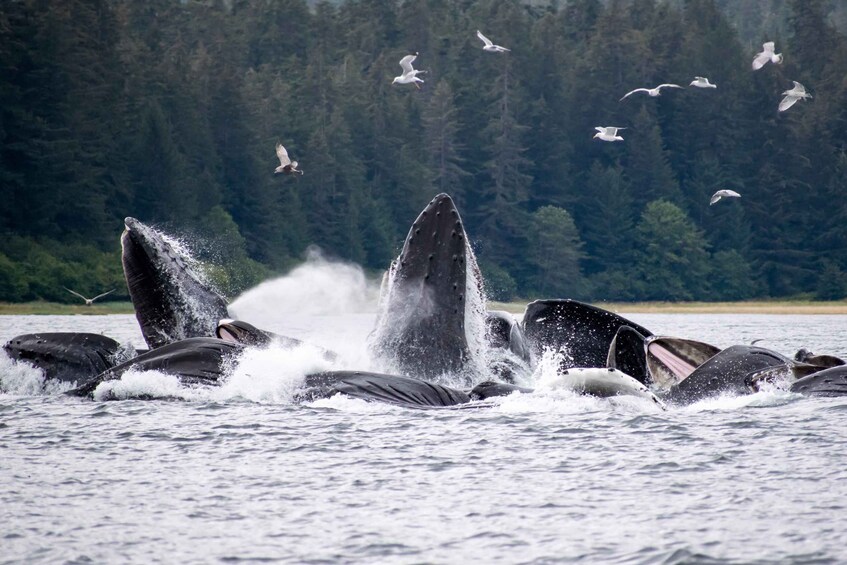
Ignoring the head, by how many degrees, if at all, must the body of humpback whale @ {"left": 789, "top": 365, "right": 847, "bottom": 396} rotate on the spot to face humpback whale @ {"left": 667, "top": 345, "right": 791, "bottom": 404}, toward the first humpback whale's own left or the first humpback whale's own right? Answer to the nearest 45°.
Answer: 0° — it already faces it

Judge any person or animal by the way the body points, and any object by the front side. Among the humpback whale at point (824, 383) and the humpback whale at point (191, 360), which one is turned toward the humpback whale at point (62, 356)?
the humpback whale at point (824, 383)

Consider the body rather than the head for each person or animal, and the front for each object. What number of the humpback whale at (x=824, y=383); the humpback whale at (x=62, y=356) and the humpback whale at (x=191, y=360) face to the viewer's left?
2

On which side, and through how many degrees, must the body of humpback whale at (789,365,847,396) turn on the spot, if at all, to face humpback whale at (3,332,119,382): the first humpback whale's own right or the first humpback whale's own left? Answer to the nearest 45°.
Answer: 0° — it already faces it

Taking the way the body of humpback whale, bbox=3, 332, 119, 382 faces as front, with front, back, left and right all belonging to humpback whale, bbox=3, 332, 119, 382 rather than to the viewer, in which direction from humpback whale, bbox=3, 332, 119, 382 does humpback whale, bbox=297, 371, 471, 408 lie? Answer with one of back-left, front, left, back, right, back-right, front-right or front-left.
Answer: back-left

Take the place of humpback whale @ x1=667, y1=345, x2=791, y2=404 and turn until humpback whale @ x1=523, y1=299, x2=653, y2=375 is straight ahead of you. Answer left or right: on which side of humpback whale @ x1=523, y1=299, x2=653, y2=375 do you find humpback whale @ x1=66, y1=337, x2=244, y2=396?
left

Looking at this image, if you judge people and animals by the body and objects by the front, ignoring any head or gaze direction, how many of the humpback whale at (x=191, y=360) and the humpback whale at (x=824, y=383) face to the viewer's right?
1

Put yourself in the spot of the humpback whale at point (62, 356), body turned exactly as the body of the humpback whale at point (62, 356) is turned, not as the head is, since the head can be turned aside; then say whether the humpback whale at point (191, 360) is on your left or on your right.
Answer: on your left

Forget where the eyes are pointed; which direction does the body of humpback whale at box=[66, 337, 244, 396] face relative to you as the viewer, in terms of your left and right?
facing to the right of the viewer
